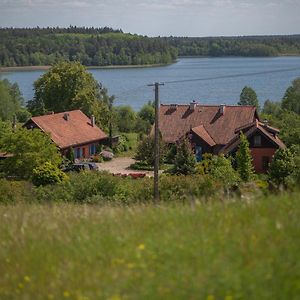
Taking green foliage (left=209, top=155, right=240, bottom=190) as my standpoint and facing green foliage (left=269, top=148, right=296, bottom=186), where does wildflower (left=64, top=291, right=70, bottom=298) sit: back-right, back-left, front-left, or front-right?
back-right

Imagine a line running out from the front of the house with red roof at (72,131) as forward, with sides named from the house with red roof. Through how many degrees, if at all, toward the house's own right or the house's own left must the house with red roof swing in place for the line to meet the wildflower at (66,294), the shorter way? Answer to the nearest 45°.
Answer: approximately 45° to the house's own right

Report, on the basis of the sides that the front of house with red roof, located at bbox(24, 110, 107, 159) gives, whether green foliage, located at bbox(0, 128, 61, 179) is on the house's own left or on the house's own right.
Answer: on the house's own right

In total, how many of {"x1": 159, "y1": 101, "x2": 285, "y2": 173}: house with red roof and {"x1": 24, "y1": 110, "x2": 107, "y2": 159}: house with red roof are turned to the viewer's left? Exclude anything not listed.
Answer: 0

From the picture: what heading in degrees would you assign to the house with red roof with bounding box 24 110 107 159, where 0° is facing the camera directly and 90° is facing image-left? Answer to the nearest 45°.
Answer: approximately 315°

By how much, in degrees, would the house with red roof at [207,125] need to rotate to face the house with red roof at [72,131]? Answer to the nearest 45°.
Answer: approximately 90° to its right

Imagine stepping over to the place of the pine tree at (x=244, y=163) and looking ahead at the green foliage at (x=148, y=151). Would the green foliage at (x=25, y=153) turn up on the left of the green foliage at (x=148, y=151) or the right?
left

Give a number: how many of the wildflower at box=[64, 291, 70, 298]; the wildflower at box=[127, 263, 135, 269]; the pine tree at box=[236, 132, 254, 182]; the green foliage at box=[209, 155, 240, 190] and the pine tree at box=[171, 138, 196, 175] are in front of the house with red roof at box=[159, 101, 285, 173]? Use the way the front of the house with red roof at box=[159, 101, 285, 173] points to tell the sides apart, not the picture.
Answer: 5

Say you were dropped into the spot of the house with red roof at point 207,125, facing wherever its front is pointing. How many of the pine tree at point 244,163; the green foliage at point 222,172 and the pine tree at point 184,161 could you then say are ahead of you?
3

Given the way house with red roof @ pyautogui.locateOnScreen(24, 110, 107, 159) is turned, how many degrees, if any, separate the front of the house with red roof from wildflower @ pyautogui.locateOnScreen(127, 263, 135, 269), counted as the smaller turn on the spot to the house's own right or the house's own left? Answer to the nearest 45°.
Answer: approximately 45° to the house's own right

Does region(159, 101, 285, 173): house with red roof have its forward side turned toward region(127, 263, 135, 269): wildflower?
yes

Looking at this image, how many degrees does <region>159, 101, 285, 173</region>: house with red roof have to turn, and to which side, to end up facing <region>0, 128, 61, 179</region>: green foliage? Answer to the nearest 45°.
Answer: approximately 45° to its right

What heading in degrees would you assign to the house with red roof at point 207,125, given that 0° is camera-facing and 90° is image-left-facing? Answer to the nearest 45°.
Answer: approximately 0°

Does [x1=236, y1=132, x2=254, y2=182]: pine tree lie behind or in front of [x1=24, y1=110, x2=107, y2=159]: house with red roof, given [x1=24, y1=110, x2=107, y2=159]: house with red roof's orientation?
in front

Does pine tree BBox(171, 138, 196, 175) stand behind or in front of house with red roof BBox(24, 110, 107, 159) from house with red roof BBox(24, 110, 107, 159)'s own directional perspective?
in front
